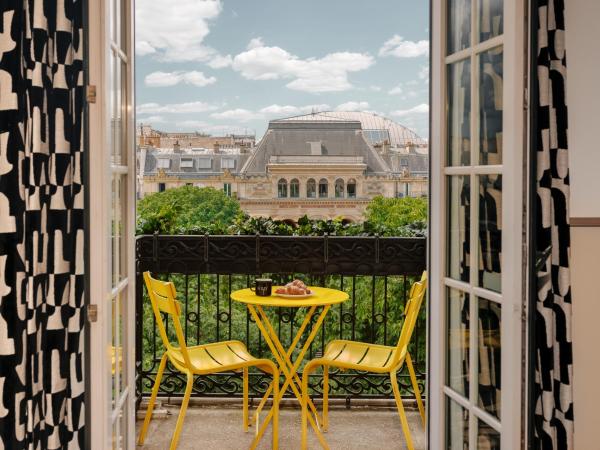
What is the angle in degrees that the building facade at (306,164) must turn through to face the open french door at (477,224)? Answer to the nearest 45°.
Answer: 0° — it already faces it

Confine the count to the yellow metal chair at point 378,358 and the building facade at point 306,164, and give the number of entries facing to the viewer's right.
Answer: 0

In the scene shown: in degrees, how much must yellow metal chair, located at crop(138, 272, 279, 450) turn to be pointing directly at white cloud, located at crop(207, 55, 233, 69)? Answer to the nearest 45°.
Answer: approximately 90° to its left

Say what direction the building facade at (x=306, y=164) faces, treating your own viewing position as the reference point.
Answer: facing the viewer

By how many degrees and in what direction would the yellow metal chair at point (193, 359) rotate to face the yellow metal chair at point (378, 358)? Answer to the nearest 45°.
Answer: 0° — it already faces it

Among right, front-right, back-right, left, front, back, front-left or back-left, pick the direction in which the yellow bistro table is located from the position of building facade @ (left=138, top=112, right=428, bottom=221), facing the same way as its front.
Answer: front

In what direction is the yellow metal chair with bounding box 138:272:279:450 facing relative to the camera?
to the viewer's right

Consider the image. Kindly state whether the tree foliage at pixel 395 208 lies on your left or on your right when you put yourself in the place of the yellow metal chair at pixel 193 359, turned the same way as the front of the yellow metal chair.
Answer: on your left

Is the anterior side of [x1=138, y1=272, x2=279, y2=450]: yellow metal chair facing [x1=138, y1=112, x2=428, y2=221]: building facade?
no

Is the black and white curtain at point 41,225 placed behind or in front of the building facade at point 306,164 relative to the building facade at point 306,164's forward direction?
in front

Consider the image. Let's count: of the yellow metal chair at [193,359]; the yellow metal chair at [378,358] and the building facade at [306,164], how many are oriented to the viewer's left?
1

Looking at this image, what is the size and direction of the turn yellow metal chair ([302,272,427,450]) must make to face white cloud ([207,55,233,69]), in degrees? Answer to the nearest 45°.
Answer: approximately 90° to its right

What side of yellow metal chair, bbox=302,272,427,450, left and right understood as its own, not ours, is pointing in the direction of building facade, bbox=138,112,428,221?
right

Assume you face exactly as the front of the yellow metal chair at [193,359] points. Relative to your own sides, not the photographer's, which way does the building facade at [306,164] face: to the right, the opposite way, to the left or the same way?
to the right

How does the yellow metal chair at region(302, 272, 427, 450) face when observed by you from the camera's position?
facing to the left of the viewer

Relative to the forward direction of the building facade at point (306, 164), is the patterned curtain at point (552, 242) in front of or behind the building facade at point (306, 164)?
in front

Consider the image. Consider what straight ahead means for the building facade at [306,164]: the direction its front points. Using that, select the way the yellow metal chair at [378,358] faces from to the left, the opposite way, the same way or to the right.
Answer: to the right

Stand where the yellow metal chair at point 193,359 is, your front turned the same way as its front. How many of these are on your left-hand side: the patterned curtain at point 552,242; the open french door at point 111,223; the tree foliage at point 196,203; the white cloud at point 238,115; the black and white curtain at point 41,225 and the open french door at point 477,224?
2
